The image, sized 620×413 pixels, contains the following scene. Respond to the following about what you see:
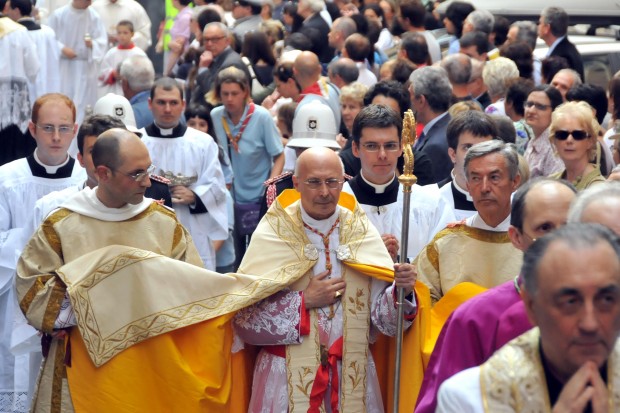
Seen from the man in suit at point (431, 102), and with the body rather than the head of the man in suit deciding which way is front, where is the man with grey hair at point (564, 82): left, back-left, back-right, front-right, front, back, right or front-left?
back-right

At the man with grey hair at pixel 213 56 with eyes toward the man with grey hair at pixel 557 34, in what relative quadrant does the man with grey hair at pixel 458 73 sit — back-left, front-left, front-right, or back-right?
front-right

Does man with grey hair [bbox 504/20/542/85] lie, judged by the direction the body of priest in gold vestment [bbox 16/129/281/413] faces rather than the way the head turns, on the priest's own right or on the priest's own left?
on the priest's own left

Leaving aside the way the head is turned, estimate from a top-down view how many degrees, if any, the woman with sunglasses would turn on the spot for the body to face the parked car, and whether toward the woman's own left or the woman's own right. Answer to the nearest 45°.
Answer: approximately 135° to the woman's own right

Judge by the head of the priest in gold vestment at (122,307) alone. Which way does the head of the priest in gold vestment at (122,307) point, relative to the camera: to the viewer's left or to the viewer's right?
to the viewer's right

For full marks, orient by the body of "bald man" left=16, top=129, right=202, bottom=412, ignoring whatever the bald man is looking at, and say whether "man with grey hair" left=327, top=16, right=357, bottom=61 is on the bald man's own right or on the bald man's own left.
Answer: on the bald man's own left

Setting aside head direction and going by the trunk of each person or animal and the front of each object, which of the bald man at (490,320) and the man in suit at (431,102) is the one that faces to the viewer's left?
the man in suit

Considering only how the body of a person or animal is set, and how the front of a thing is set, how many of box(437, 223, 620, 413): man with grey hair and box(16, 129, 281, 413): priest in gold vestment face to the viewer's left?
0

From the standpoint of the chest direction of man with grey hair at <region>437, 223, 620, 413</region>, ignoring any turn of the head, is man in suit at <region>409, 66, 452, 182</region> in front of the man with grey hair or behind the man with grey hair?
behind

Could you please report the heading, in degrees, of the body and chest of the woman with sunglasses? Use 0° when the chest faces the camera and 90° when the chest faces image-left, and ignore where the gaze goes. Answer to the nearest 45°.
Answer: approximately 45°

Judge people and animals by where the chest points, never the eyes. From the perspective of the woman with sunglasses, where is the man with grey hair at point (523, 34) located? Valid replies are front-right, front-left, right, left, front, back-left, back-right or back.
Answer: back-right

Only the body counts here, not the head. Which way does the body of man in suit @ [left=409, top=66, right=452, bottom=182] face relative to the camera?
to the viewer's left

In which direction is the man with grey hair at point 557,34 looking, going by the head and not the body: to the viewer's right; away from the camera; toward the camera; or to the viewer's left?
to the viewer's left
